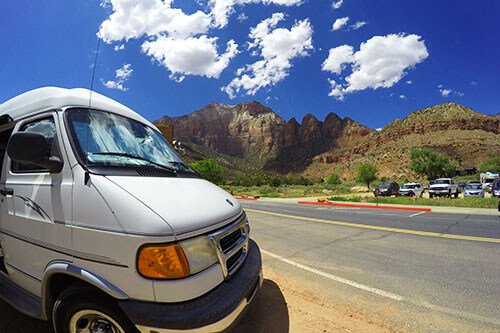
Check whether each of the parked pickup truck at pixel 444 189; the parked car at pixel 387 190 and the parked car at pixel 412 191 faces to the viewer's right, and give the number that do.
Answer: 0

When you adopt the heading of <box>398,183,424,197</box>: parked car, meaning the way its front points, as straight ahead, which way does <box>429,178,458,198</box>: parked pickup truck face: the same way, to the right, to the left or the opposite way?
the same way

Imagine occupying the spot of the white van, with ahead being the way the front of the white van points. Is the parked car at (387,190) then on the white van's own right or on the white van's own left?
on the white van's own left

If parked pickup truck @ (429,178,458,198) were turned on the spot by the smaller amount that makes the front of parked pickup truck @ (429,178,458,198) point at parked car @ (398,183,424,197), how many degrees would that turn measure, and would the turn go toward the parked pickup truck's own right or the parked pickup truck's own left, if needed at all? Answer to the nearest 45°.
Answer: approximately 90° to the parked pickup truck's own right

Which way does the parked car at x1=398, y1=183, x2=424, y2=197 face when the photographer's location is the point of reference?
facing the viewer and to the left of the viewer

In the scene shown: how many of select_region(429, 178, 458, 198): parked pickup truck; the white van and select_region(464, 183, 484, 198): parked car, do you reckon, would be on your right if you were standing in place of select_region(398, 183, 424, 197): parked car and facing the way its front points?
0

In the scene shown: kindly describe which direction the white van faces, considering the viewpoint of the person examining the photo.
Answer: facing the viewer and to the right of the viewer

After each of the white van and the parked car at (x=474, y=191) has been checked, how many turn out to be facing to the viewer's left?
0

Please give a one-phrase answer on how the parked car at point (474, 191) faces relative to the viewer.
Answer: facing the viewer
